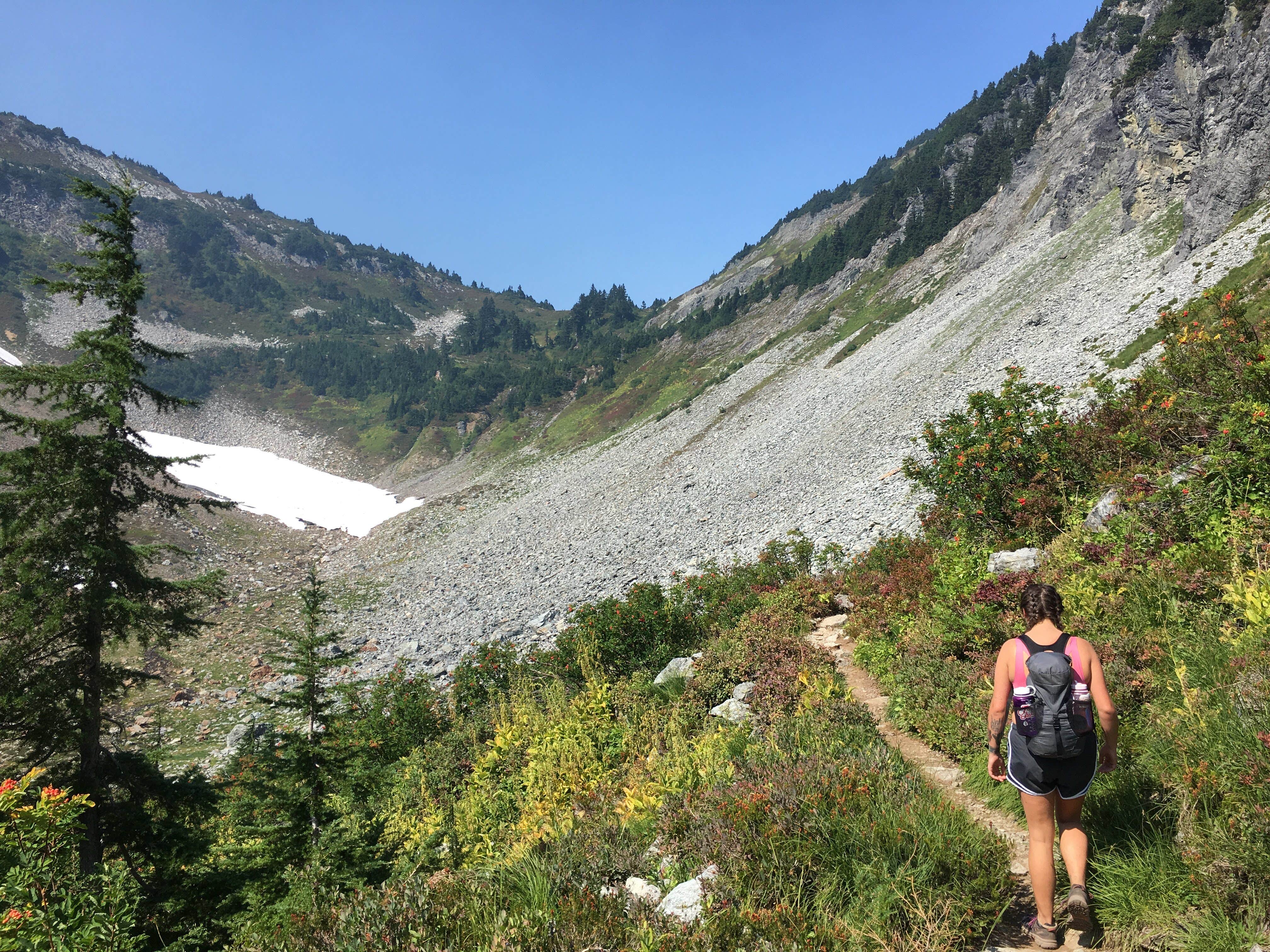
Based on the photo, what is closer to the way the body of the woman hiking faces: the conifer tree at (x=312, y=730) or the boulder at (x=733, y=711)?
the boulder

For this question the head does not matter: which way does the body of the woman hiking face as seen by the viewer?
away from the camera

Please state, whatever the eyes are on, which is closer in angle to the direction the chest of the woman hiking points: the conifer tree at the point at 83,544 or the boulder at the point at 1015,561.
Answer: the boulder

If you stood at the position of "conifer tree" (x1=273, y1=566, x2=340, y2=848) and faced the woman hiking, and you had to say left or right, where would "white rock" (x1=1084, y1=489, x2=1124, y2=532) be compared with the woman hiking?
left

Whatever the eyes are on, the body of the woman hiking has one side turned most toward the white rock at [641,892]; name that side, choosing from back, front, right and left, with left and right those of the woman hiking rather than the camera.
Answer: left

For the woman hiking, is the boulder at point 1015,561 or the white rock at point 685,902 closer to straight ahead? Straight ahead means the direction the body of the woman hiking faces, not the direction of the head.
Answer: the boulder

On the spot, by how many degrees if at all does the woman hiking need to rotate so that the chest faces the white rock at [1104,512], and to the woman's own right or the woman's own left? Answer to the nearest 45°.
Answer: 0° — they already face it

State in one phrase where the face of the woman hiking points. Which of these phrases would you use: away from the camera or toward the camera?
away from the camera

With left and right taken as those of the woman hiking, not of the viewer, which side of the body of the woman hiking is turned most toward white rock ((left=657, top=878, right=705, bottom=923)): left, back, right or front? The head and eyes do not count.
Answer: left

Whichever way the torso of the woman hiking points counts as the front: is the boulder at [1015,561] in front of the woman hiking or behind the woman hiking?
in front
